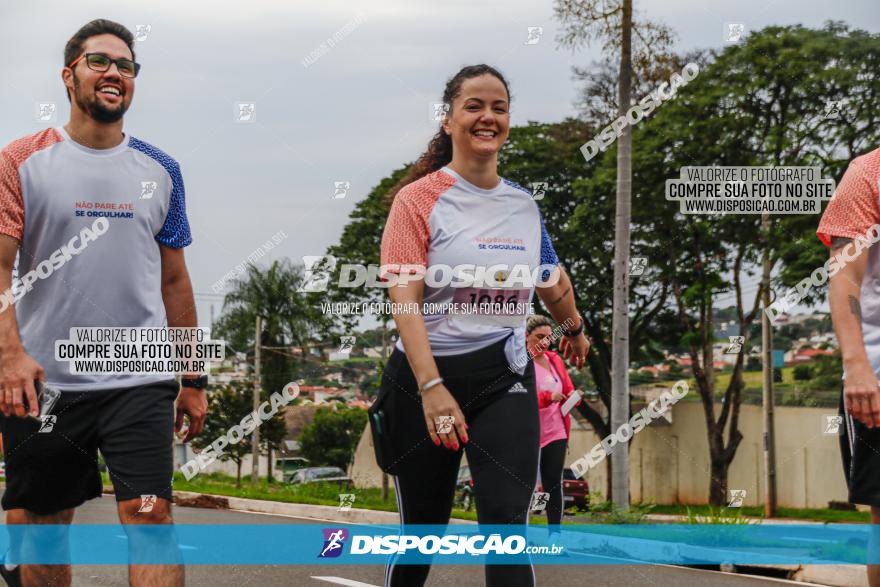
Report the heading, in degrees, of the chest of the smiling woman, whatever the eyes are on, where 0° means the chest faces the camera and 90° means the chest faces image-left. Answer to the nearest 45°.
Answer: approximately 315°

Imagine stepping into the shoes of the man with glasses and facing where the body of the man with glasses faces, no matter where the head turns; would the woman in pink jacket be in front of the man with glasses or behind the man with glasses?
behind

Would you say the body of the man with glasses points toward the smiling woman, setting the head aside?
no

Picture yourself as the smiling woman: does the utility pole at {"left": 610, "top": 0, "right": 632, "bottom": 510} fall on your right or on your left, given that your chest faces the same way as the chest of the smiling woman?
on your left

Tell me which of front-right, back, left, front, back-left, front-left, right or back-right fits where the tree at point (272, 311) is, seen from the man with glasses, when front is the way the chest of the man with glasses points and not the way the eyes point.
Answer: back

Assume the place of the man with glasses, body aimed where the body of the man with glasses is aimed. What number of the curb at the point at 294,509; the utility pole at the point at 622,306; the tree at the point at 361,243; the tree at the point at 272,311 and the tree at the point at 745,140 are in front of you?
0

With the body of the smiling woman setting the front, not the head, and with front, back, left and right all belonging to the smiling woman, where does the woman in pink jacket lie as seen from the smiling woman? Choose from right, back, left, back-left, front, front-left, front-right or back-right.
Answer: back-left

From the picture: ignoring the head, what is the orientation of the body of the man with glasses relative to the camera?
toward the camera

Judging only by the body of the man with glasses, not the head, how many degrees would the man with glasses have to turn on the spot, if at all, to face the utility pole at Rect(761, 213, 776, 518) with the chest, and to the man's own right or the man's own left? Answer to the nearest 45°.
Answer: approximately 135° to the man's own left

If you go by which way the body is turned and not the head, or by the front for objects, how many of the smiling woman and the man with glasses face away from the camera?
0

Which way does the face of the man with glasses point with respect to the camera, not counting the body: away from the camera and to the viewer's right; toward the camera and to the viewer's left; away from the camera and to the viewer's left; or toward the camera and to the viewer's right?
toward the camera and to the viewer's right

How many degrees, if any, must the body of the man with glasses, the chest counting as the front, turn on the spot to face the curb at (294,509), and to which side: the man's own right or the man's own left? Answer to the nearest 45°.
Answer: approximately 180°

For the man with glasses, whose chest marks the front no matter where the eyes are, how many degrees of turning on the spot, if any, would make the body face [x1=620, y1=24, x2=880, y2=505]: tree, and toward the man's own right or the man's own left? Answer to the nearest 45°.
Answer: approximately 135° to the man's own left

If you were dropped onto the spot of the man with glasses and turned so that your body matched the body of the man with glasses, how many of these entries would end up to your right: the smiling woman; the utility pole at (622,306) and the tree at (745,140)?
0

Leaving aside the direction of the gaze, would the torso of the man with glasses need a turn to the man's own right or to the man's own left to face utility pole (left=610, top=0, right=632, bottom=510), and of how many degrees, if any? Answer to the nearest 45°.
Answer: approximately 135° to the man's own left
